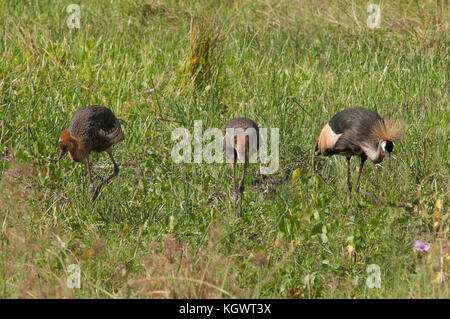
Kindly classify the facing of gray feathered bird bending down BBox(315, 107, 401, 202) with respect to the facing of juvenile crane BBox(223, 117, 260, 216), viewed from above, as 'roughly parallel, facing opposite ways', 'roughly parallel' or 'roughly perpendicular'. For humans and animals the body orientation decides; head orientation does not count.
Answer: roughly perpendicular

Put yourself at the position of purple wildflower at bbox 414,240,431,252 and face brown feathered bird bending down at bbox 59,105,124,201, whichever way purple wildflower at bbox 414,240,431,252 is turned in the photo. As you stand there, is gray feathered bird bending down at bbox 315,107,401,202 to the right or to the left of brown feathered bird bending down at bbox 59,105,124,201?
right

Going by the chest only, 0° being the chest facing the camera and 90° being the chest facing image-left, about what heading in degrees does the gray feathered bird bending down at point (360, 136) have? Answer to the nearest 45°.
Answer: approximately 270°

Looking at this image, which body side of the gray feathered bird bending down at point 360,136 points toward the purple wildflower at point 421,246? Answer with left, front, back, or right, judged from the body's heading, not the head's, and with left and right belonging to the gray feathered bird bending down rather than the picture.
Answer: right

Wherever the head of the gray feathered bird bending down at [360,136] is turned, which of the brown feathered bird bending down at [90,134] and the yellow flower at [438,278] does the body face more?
the yellow flower

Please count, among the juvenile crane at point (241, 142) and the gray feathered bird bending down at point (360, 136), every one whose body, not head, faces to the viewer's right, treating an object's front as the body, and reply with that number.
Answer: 1
